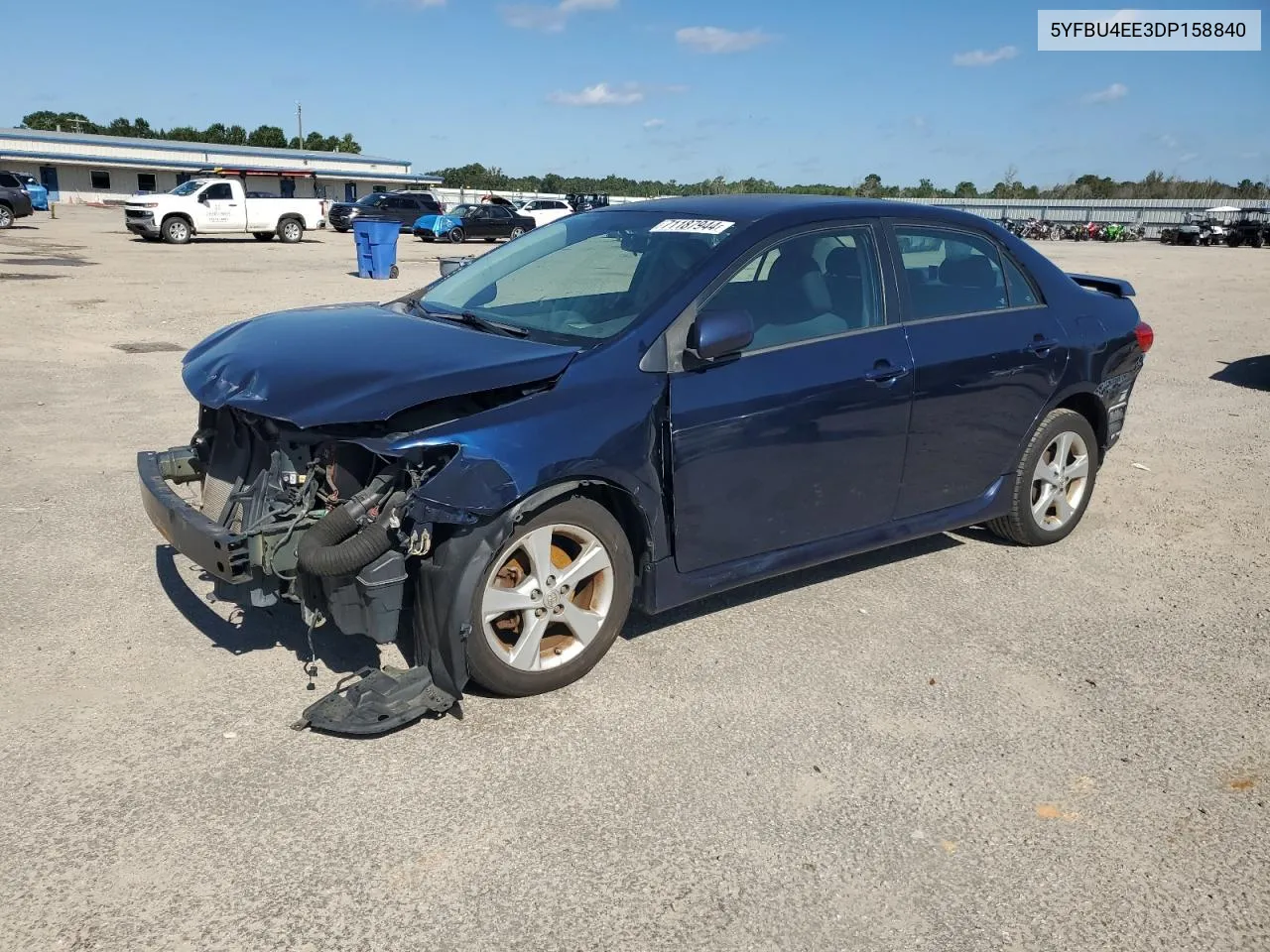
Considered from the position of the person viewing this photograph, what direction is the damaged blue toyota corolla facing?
facing the viewer and to the left of the viewer

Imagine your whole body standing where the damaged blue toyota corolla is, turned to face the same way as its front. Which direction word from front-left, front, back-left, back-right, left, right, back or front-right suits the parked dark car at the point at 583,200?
back-right

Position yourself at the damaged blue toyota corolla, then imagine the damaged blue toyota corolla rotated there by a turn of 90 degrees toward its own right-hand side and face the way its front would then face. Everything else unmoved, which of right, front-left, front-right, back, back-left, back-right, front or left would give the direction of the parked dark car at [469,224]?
front-right

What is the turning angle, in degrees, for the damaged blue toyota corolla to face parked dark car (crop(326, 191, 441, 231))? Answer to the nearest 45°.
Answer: approximately 135° to its right

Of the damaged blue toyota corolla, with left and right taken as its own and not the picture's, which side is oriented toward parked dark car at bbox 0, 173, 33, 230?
right
